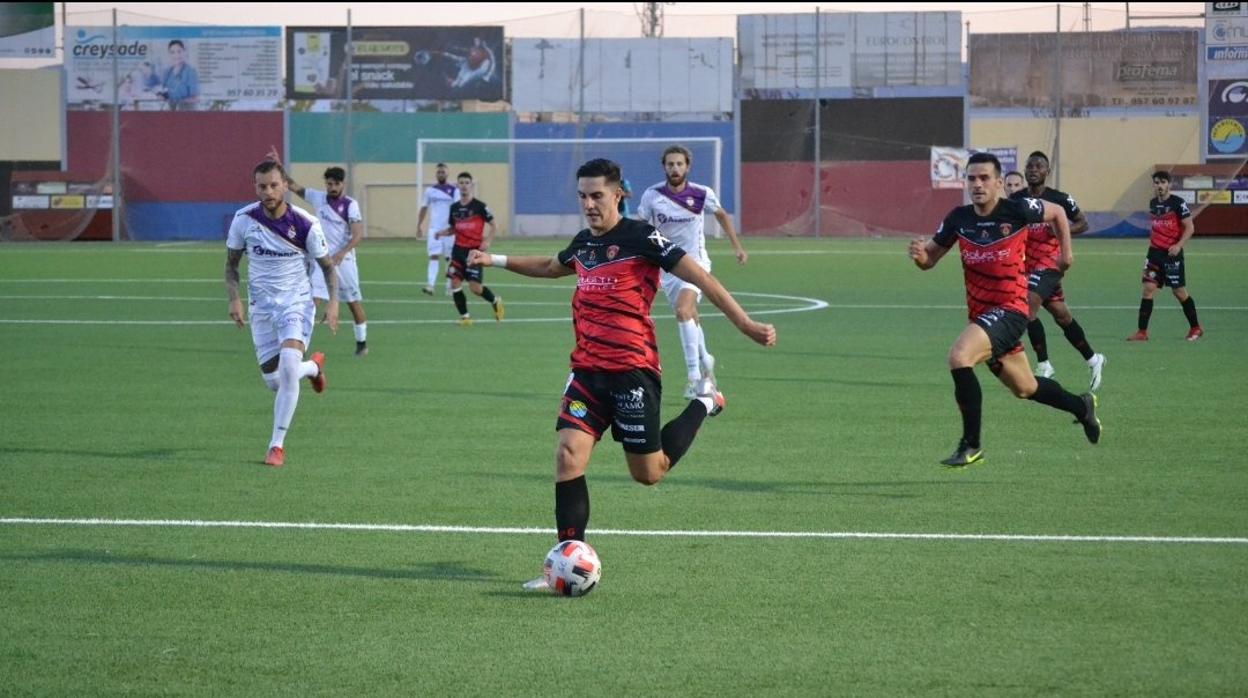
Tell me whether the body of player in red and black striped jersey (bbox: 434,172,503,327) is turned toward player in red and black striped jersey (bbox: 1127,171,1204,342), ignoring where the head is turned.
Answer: no

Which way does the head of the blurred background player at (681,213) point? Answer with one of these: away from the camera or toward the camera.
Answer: toward the camera

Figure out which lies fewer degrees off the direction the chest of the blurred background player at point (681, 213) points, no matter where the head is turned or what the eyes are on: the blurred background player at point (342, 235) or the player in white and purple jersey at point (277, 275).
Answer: the player in white and purple jersey

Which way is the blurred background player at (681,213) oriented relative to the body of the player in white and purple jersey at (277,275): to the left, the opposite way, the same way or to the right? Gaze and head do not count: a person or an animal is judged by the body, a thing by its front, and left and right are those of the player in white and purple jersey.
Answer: the same way

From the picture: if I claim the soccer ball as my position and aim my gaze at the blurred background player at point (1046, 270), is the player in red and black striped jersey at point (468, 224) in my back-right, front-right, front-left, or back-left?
front-left

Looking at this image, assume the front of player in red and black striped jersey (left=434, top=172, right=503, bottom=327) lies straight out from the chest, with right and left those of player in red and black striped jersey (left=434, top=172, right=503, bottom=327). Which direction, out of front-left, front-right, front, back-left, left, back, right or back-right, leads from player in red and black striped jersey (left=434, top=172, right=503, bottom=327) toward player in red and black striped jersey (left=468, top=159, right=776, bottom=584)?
front-left

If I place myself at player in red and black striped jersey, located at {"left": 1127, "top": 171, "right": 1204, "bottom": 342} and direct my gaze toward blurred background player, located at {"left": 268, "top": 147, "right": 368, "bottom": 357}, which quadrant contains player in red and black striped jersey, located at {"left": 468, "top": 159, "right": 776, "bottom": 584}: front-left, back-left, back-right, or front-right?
front-left

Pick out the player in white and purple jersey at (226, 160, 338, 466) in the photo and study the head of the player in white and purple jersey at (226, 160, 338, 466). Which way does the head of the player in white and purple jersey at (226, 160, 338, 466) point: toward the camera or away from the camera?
toward the camera

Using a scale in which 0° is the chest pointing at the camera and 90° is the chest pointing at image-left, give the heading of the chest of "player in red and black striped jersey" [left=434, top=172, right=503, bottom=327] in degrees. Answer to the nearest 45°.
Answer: approximately 45°

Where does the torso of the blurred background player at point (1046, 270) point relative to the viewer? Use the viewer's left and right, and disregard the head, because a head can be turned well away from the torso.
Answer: facing the viewer and to the left of the viewer

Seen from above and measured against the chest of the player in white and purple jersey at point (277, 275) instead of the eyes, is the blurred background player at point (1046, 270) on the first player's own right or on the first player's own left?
on the first player's own left

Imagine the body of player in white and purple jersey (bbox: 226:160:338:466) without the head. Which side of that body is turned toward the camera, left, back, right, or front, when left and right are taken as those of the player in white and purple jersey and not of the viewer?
front

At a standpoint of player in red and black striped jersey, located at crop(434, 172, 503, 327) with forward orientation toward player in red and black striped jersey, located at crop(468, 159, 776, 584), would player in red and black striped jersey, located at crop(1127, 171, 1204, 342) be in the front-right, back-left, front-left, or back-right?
front-left

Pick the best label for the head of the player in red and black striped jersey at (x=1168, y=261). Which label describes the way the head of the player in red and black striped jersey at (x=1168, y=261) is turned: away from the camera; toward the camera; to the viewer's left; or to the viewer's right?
toward the camera

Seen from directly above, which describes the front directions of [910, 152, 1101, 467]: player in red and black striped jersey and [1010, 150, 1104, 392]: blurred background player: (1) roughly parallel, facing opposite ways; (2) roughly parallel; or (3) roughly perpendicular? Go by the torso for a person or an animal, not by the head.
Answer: roughly parallel

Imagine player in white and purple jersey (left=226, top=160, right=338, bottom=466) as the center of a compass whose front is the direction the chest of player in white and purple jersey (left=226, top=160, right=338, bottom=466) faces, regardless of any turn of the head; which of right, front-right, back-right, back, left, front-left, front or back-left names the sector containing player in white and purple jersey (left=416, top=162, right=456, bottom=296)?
back

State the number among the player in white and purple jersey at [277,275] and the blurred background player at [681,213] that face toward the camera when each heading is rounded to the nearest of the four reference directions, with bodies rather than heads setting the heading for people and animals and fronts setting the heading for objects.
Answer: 2

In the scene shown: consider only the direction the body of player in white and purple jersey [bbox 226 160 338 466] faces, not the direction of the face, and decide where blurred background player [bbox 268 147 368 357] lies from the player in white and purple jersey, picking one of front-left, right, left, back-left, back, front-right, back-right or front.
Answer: back

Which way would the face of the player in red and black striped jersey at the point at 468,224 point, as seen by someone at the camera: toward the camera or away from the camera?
toward the camera
